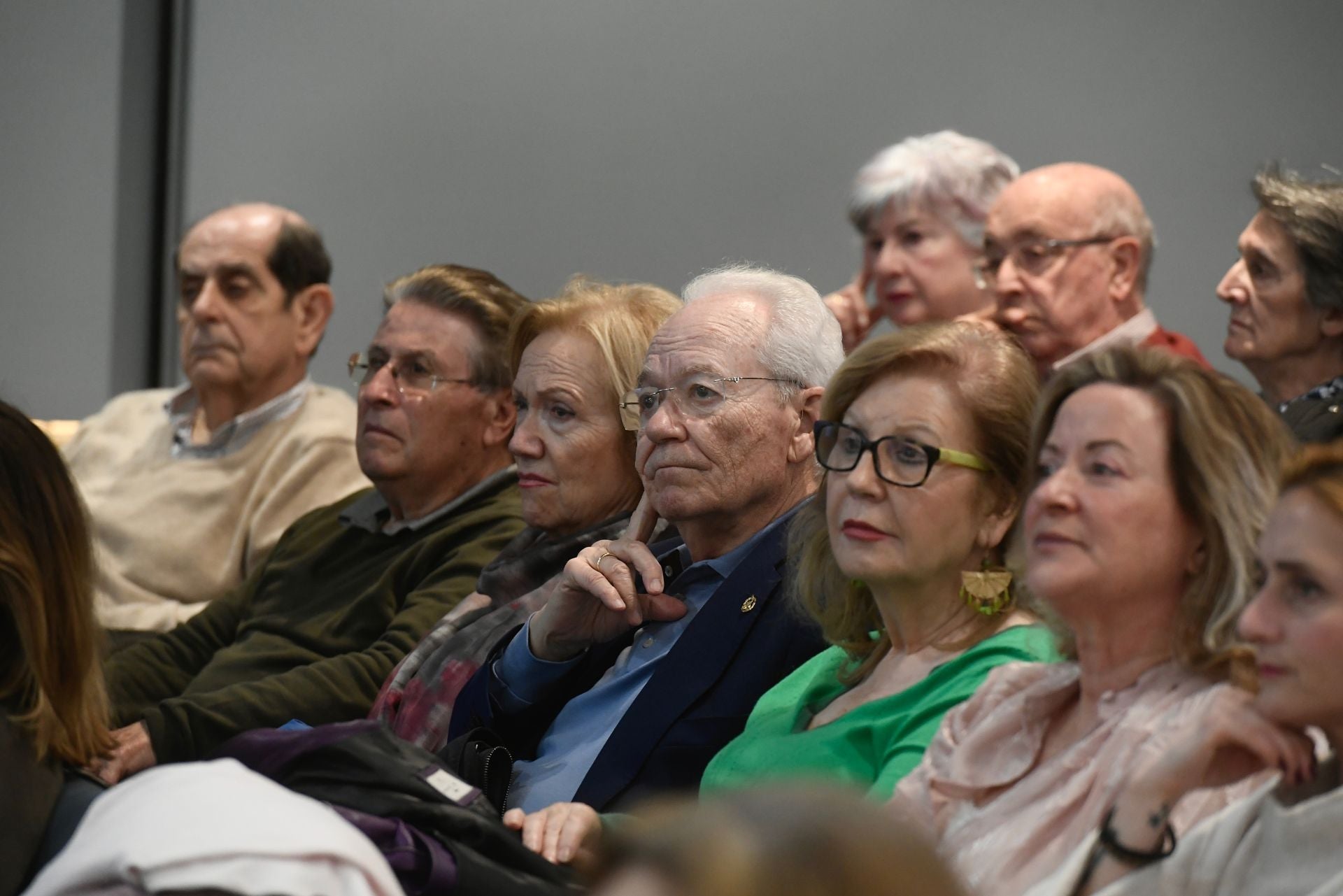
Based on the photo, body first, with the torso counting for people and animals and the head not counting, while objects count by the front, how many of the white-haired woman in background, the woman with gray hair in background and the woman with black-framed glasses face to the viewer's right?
0

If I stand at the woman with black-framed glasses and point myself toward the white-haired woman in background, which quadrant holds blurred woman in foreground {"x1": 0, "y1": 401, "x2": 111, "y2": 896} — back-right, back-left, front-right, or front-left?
back-left

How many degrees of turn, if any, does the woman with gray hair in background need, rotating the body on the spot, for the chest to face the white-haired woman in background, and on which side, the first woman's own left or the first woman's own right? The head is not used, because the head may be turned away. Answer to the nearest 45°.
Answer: approximately 45° to the first woman's own right

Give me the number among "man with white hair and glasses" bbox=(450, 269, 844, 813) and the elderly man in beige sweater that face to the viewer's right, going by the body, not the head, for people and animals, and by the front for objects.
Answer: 0

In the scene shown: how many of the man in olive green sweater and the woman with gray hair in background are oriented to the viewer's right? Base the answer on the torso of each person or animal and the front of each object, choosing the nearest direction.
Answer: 0

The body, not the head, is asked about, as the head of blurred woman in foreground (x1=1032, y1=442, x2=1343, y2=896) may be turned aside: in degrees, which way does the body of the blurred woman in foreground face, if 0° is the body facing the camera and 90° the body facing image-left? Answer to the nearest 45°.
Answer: approximately 45°

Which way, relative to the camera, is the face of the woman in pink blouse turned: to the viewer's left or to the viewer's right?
to the viewer's left

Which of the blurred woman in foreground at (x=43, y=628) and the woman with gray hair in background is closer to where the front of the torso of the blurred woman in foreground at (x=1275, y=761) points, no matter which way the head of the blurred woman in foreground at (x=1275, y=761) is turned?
the blurred woman in foreground

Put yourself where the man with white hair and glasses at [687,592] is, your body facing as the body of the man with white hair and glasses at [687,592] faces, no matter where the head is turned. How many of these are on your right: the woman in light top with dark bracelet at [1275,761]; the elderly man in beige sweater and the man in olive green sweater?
2

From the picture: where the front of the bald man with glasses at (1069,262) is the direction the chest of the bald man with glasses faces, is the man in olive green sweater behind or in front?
in front

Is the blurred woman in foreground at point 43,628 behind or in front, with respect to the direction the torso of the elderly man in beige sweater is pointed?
in front

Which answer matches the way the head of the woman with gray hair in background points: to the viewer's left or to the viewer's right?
to the viewer's left

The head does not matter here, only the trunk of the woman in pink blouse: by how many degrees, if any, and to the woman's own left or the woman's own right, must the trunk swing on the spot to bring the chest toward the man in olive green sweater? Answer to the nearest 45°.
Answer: approximately 90° to the woman's own right

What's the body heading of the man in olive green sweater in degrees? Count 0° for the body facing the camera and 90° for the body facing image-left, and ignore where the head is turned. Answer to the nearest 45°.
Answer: approximately 45°

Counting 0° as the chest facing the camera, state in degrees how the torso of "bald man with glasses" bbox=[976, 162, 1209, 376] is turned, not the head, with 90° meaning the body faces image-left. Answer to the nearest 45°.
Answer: approximately 45°
